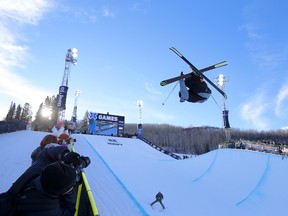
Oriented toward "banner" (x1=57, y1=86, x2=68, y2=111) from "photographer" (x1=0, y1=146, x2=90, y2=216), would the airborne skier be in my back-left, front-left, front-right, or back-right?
front-right

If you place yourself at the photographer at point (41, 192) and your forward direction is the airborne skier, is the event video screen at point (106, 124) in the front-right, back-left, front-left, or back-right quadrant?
front-left

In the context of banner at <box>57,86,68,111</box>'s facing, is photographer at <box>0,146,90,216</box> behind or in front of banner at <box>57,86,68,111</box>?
in front

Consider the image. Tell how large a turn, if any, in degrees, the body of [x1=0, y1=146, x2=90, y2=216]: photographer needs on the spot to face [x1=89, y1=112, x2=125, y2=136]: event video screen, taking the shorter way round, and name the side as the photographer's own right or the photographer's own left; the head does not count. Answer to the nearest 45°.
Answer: approximately 45° to the photographer's own left

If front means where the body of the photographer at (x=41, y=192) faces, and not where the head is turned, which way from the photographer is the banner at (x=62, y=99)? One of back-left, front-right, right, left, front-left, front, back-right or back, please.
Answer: front-left

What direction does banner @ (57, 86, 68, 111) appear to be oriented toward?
toward the camera

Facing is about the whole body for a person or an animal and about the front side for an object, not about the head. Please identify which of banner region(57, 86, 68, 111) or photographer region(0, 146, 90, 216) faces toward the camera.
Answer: the banner

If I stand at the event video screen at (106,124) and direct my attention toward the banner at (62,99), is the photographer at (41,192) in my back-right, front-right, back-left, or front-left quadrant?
front-left

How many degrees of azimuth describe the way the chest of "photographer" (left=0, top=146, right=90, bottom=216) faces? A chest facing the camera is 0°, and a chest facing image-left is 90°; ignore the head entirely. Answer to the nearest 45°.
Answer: approximately 225°

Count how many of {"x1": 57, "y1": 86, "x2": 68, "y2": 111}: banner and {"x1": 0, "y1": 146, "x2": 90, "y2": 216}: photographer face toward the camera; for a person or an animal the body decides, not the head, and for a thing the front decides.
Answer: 1
